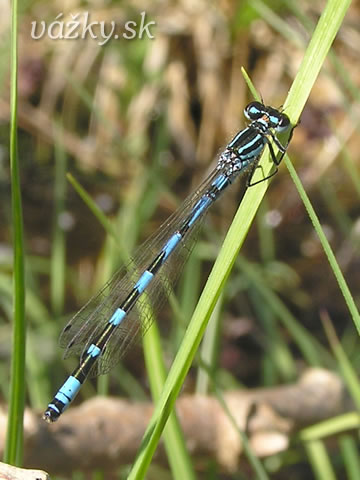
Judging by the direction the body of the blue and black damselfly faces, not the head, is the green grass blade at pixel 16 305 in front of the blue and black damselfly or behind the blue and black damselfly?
behind

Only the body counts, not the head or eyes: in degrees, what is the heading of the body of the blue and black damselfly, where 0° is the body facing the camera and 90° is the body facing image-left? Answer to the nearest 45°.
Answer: approximately 225°
